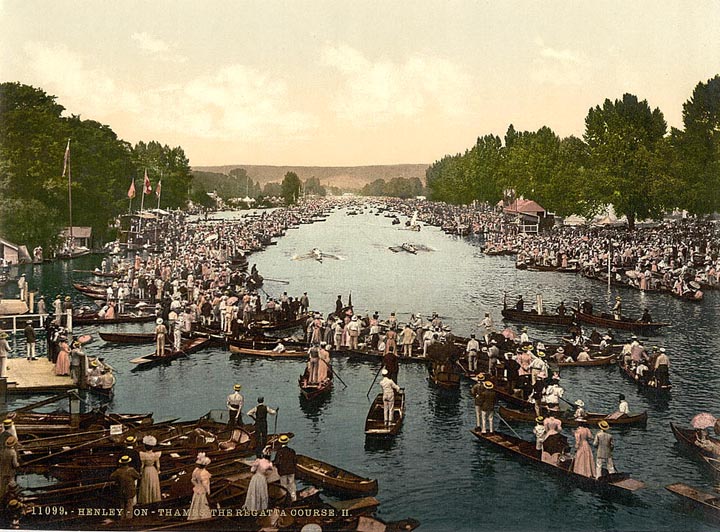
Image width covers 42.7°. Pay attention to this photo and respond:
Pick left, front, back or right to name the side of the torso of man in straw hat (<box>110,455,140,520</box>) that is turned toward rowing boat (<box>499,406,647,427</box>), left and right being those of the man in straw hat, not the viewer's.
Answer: right

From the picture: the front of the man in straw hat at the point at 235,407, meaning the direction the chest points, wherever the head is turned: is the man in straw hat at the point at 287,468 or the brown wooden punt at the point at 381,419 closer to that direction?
the brown wooden punt

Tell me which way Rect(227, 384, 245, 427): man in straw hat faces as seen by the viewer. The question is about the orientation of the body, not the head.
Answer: away from the camera

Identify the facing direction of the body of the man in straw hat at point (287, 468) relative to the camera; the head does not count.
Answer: away from the camera

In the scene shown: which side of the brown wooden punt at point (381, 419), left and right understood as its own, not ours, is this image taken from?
back

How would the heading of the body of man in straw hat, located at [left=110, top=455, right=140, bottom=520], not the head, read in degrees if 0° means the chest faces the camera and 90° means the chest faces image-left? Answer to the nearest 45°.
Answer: approximately 180°
